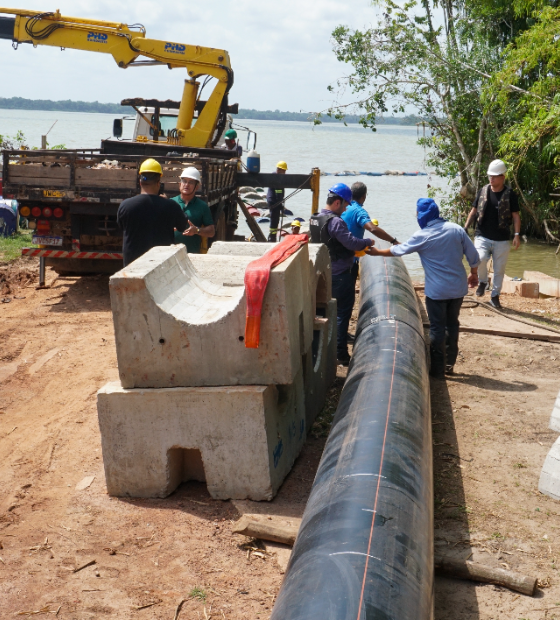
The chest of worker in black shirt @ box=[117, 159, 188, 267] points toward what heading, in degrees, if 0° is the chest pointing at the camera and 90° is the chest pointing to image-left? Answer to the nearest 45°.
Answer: approximately 180°

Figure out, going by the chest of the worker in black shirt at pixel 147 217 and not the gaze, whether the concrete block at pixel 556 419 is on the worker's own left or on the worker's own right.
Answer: on the worker's own right

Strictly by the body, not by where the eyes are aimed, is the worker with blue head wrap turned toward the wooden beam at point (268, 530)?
no

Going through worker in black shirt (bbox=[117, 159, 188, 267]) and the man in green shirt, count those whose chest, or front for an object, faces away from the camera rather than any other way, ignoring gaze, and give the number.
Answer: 1

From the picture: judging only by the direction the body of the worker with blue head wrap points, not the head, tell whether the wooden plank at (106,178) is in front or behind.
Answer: in front

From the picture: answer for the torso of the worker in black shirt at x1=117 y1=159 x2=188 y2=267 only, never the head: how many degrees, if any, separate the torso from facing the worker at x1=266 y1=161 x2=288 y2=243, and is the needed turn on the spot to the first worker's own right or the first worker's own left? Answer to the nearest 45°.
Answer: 0° — they already face them

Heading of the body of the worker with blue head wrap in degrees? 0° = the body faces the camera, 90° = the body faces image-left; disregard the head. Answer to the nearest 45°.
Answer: approximately 135°

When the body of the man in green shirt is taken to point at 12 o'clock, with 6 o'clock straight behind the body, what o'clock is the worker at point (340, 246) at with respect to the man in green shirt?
The worker is roughly at 8 o'clock from the man in green shirt.

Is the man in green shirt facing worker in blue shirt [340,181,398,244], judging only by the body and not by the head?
no

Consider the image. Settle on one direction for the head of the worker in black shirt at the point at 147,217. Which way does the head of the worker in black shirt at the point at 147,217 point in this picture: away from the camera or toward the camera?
away from the camera

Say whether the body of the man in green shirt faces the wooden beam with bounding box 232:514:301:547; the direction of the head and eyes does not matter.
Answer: no

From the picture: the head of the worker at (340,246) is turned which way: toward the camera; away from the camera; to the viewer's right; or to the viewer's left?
to the viewer's right

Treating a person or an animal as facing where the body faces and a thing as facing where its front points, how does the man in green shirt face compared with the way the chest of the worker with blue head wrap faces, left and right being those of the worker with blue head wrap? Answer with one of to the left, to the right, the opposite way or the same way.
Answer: to the left

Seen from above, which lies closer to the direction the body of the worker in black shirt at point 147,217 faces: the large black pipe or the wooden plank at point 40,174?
the wooden plank

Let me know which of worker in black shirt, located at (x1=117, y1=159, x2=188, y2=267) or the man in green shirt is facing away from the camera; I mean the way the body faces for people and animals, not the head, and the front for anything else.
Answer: the worker in black shirt

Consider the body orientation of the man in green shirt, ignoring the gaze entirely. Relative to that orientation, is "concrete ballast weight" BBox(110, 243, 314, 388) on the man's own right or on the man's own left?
on the man's own left
